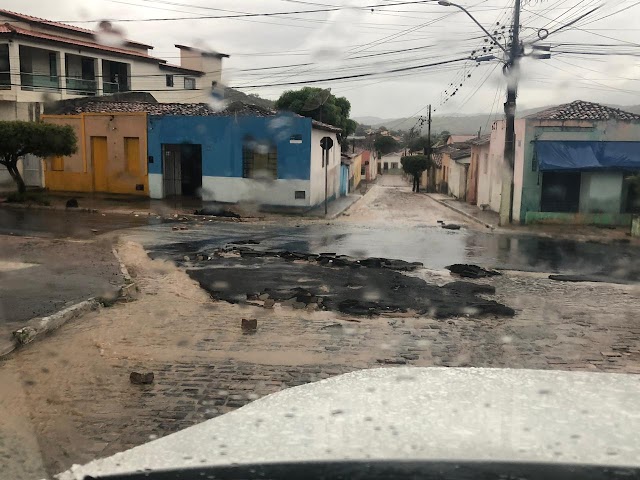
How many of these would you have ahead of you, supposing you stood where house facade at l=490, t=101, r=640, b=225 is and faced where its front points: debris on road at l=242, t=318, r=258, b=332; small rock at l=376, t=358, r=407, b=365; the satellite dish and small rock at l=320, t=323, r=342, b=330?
3

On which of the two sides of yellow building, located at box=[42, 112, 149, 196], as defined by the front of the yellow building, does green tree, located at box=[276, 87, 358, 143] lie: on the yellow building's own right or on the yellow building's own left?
on the yellow building's own left

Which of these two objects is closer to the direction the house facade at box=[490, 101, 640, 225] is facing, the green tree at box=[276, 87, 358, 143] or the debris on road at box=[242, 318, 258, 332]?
the debris on road

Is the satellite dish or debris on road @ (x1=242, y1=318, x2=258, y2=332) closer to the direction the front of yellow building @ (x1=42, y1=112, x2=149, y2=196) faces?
the debris on road

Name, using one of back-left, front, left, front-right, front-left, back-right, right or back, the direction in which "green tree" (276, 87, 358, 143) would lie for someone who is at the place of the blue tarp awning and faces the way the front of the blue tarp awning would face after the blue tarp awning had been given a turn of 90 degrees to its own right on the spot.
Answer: front-right

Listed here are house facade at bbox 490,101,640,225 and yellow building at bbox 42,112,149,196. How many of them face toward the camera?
2

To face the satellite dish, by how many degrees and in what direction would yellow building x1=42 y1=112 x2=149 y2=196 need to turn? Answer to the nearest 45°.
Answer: approximately 135° to its left

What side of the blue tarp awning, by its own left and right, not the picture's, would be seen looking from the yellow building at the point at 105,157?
right

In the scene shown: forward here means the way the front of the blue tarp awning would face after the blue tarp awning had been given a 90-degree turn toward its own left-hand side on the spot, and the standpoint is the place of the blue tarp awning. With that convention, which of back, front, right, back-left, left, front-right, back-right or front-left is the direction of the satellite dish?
back-left

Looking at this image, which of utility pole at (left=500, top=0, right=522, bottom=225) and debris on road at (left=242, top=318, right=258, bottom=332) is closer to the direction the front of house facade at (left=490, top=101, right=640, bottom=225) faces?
the debris on road

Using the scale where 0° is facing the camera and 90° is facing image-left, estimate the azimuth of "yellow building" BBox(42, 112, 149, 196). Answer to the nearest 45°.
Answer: approximately 0°

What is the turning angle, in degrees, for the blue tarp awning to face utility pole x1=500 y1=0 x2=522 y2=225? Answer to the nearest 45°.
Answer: approximately 45° to its right

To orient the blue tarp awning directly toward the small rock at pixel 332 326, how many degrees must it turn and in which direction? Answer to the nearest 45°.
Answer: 0° — it already faces it

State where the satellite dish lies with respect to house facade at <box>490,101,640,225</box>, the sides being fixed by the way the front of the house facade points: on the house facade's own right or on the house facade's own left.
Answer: on the house facade's own right
